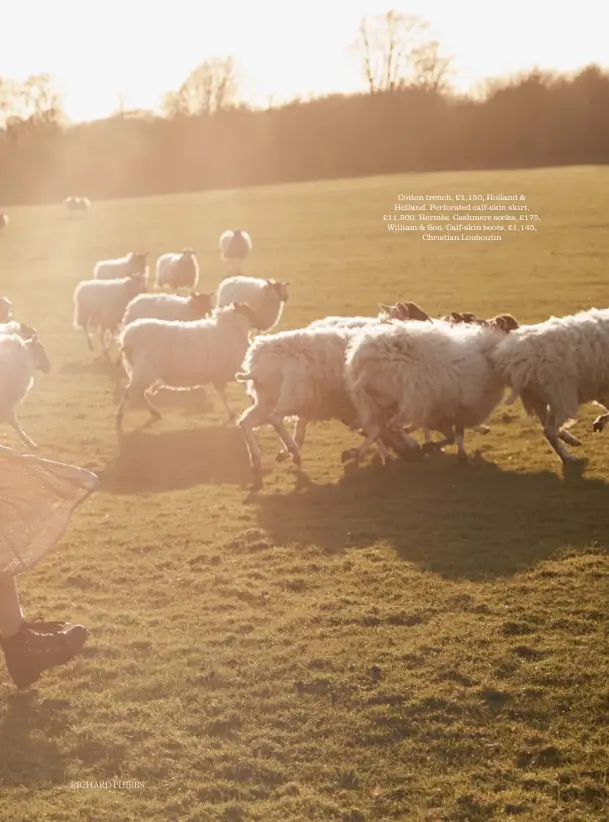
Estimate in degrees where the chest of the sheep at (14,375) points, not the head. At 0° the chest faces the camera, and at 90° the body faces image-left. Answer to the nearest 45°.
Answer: approximately 270°

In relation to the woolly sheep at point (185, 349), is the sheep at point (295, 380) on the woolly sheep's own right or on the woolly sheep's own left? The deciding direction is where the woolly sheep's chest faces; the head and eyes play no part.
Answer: on the woolly sheep's own right

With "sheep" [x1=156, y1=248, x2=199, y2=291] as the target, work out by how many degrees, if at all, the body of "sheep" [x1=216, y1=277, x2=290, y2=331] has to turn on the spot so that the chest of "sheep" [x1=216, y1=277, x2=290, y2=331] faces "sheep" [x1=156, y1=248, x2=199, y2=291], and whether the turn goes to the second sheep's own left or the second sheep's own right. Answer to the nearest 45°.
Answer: approximately 90° to the second sheep's own left

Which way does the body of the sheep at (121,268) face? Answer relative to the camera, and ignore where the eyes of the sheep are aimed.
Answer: to the viewer's right

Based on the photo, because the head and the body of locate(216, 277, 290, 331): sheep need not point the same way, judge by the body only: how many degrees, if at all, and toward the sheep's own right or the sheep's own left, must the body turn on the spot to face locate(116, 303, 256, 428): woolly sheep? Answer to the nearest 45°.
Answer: approximately 90° to the sheep's own right

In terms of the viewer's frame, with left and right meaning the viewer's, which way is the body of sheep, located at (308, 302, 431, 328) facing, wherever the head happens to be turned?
facing to the right of the viewer

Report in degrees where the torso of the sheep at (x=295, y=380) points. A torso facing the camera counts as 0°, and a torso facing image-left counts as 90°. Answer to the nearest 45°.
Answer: approximately 270°

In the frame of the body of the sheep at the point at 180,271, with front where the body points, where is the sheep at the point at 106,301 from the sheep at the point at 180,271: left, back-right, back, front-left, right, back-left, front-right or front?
right

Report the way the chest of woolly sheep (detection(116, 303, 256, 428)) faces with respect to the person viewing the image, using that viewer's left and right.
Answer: facing to the right of the viewer

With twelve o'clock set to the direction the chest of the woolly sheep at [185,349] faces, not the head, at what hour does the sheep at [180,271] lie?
The sheep is roughly at 9 o'clock from the woolly sheep.

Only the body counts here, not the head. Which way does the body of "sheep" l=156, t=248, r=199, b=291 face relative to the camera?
to the viewer's right

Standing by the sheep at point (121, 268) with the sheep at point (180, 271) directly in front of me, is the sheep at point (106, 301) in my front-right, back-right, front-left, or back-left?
back-right

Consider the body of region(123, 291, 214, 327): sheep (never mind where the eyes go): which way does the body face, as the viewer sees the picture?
to the viewer's right

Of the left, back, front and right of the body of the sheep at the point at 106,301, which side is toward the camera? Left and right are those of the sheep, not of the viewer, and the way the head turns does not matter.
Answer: right

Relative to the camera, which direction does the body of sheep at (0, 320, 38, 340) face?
to the viewer's right
